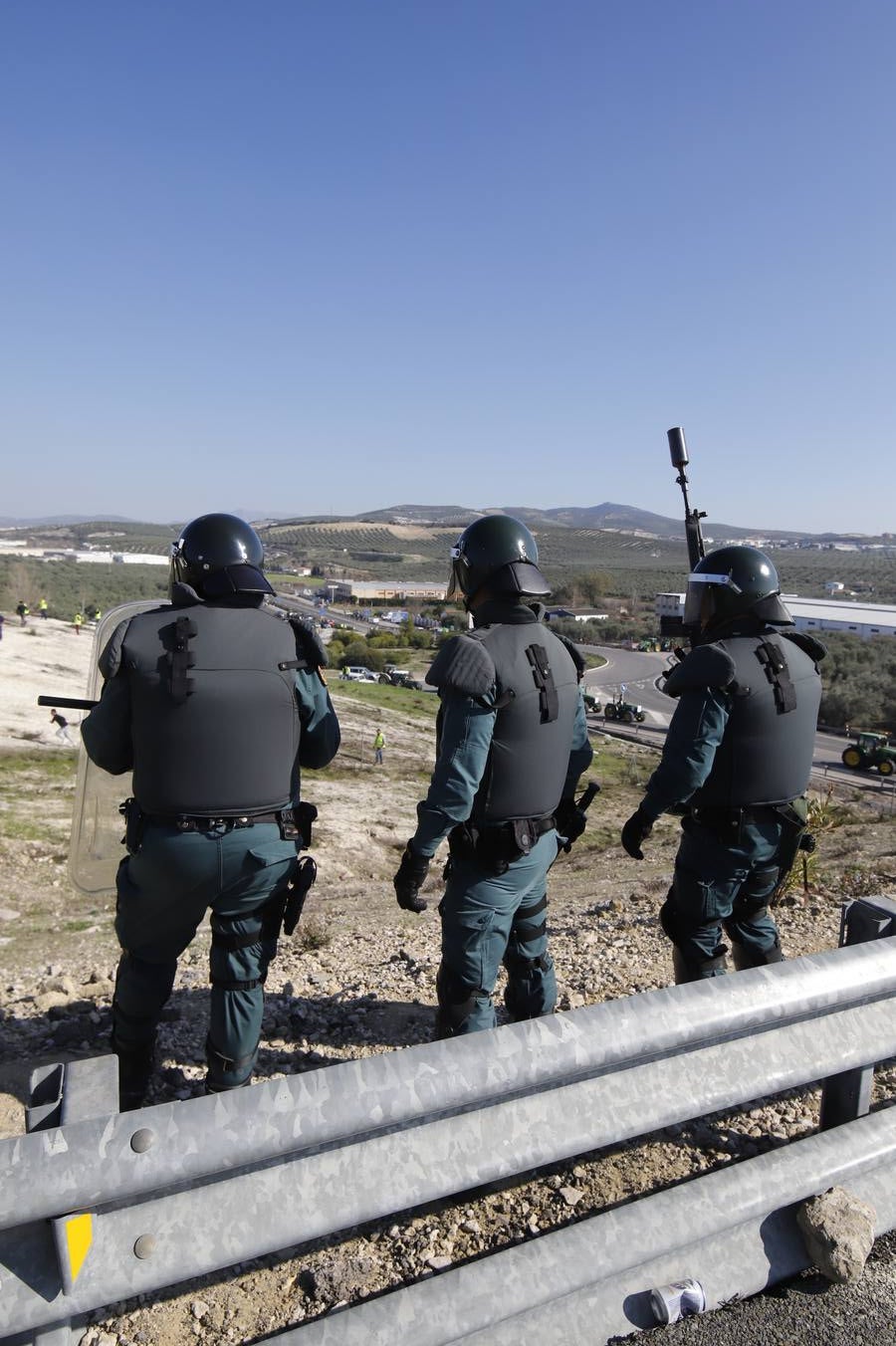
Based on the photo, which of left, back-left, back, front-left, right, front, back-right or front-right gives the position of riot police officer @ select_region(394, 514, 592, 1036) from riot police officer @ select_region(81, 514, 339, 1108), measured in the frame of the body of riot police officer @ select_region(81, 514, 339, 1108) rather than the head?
right

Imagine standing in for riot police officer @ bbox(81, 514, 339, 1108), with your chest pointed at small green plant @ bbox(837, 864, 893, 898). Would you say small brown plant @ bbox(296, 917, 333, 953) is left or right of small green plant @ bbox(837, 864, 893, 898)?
left

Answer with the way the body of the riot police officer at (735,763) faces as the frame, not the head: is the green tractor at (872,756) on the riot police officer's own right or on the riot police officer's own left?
on the riot police officer's own right

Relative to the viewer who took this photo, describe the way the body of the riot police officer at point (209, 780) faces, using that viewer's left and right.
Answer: facing away from the viewer

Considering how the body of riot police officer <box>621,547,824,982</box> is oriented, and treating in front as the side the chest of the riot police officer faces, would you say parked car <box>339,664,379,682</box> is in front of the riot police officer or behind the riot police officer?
in front

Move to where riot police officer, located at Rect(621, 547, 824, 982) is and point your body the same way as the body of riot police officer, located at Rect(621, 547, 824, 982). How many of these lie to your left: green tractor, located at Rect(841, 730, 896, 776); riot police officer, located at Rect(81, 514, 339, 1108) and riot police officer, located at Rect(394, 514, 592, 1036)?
2

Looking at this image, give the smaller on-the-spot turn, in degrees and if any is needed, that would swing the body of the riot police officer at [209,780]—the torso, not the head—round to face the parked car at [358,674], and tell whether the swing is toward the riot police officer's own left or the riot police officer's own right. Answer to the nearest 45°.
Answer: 0° — they already face it

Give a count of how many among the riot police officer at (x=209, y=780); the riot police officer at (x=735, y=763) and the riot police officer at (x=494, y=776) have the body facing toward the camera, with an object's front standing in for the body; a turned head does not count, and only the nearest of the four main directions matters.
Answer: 0

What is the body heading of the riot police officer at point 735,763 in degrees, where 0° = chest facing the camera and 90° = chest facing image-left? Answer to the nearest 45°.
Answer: approximately 135°

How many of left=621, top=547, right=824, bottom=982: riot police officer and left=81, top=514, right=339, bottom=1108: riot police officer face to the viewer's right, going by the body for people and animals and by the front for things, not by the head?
0

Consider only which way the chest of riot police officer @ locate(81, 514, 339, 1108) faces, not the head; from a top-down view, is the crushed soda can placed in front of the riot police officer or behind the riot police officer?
behind

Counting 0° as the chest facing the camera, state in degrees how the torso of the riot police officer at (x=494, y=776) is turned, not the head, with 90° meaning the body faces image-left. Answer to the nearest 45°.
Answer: approximately 135°

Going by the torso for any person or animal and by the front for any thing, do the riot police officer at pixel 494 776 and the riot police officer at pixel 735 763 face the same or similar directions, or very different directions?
same or similar directions
